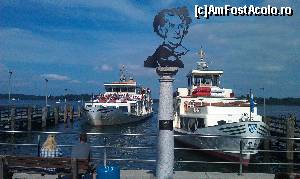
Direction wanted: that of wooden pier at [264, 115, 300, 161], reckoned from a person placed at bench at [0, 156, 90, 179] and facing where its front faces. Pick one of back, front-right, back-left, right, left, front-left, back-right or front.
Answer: front-right

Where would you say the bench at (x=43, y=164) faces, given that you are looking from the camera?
facing away from the viewer

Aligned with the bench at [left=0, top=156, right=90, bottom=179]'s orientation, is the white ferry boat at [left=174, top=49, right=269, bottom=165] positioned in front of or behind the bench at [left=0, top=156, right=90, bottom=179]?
in front

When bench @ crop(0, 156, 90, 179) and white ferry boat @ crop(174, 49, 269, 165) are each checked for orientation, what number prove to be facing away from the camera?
1

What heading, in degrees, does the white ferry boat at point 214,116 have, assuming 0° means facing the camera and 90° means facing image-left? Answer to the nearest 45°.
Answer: approximately 315°

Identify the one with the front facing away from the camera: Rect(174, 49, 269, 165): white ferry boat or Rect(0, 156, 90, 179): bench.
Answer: the bench

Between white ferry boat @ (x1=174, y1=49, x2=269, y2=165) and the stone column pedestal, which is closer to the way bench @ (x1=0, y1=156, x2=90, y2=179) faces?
the white ferry boat

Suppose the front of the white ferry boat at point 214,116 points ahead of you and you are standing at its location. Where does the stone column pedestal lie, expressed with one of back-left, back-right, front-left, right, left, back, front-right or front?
front-right

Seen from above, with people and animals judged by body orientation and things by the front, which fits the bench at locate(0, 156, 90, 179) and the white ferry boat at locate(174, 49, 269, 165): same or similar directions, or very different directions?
very different directions

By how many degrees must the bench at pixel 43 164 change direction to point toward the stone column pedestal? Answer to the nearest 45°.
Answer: approximately 90° to its right

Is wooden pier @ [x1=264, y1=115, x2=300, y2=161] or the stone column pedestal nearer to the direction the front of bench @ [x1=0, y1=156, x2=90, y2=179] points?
the wooden pier
